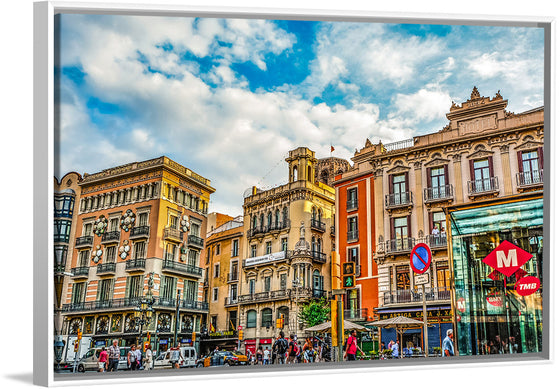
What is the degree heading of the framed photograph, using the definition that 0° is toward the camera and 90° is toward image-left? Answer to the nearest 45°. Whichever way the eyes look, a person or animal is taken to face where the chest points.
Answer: approximately 315°
